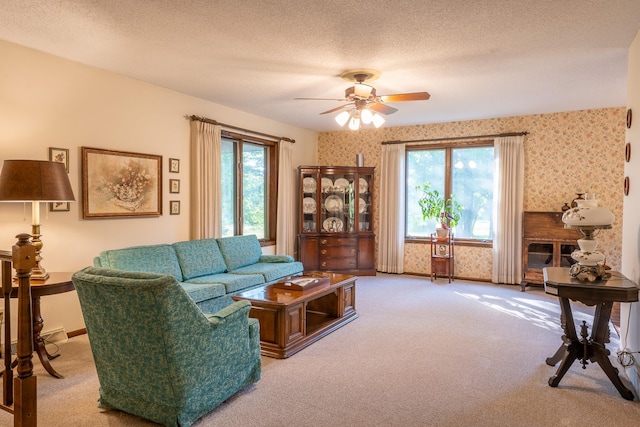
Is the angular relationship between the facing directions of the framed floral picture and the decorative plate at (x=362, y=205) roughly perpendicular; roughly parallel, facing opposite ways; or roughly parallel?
roughly perpendicular

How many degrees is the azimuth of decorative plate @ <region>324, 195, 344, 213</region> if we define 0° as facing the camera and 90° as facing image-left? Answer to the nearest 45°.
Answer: approximately 0°

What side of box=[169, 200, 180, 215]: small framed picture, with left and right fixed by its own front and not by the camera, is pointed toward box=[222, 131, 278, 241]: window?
left

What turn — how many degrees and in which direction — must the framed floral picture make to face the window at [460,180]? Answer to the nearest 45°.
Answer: approximately 45° to its left

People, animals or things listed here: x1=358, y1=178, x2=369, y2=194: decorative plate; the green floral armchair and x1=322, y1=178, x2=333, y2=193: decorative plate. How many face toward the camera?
2

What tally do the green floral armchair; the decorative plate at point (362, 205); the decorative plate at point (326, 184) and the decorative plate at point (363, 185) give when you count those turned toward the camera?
3

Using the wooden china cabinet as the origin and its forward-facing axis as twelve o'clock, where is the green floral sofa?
The green floral sofa is roughly at 1 o'clock from the wooden china cabinet.

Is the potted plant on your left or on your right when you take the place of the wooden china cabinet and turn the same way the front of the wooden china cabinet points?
on your left

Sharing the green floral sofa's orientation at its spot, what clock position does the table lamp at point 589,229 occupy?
The table lamp is roughly at 12 o'clock from the green floral sofa.

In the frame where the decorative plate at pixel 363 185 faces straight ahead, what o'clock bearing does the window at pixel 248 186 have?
The window is roughly at 2 o'clock from the decorative plate.

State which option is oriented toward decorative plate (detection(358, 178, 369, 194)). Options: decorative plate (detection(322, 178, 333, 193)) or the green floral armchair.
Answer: the green floral armchair

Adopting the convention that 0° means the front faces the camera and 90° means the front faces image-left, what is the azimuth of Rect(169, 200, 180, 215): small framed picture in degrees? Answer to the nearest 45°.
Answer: approximately 315°

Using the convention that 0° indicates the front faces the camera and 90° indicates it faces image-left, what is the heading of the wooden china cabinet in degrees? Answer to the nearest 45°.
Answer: approximately 0°
